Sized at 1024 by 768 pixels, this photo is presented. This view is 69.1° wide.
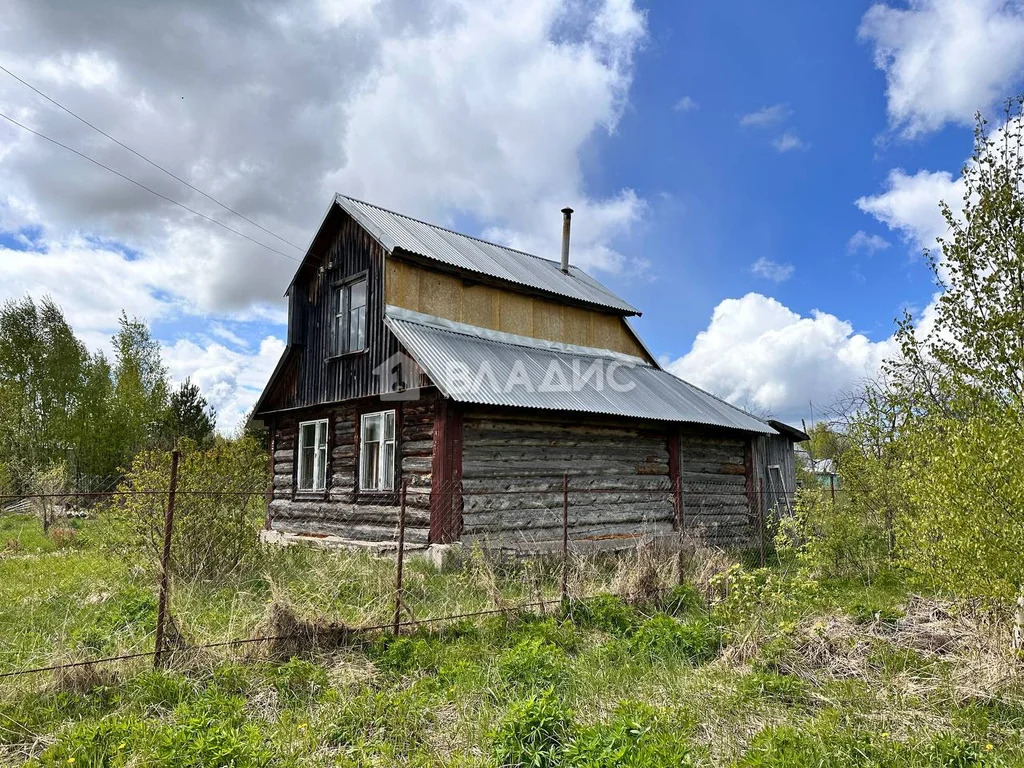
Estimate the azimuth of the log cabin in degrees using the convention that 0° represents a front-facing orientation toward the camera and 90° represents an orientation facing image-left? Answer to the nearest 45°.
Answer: approximately 45°

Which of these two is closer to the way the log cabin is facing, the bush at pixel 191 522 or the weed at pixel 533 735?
the bush

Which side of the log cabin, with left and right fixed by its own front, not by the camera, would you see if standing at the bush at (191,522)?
front

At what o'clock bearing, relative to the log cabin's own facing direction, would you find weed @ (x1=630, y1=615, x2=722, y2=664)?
The weed is roughly at 10 o'clock from the log cabin.

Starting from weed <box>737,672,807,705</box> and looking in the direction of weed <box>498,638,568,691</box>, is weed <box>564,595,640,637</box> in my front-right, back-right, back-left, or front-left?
front-right

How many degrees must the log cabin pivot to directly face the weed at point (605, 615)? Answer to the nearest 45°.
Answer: approximately 45° to its left

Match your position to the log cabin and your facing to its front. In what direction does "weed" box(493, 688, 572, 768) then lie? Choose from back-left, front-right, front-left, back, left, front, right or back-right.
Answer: front-left

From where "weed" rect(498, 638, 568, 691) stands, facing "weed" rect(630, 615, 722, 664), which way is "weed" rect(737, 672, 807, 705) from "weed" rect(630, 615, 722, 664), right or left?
right

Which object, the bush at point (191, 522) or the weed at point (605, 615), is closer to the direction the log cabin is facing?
the bush

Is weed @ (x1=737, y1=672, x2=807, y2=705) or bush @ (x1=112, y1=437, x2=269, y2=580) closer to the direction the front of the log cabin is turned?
the bush

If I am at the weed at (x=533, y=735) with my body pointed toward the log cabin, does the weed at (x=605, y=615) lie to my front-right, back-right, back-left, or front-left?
front-right

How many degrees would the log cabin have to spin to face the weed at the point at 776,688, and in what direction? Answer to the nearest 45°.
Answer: approximately 45° to its left

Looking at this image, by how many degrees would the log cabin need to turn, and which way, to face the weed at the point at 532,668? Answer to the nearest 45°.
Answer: approximately 45° to its left
